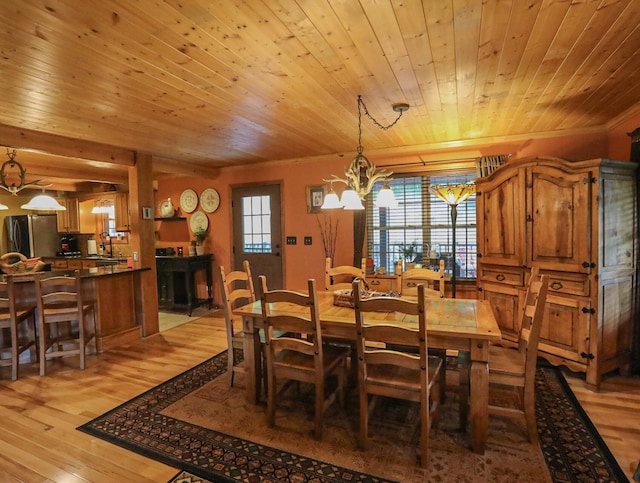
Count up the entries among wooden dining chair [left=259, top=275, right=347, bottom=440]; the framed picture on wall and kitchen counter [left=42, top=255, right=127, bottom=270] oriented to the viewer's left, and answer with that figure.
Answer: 0

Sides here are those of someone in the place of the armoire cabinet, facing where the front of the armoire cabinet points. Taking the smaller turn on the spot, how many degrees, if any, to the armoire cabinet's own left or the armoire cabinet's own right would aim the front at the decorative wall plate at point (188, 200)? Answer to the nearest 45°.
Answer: approximately 45° to the armoire cabinet's own right

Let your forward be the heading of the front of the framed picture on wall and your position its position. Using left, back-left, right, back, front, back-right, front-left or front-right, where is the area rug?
front

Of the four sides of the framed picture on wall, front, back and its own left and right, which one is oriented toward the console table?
right

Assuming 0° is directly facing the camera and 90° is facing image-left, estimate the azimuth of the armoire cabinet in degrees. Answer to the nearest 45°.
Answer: approximately 45°

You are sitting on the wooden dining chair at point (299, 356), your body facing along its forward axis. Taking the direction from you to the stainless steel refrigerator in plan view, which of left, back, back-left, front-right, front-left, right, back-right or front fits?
left

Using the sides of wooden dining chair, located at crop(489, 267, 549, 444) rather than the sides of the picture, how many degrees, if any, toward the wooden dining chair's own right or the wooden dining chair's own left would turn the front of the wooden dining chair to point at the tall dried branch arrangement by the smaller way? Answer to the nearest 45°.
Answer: approximately 45° to the wooden dining chair's own right

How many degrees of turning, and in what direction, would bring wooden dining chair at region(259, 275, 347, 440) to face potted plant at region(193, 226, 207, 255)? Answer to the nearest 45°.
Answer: approximately 90° to its left

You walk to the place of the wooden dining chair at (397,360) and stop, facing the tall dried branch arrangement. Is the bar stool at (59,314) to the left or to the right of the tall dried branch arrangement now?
left

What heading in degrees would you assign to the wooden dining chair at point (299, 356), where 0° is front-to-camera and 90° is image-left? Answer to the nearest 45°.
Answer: approximately 225°

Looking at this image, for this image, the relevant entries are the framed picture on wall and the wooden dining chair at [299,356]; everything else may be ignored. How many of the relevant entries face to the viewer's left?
0

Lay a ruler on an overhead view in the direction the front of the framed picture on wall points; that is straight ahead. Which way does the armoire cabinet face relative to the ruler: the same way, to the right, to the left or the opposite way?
to the right

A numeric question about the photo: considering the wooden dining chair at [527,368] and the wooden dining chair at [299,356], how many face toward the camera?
0

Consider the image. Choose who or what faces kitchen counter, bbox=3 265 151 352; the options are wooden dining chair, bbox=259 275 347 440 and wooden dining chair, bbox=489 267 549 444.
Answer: wooden dining chair, bbox=489 267 549 444

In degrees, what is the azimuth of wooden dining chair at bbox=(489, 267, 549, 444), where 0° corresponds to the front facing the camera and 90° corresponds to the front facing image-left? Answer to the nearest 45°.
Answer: approximately 90°

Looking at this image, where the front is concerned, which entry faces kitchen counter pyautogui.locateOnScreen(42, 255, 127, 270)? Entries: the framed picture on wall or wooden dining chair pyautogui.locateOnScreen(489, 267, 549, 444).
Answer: the wooden dining chair

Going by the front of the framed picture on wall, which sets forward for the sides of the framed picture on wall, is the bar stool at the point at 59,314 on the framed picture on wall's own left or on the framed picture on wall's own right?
on the framed picture on wall's own right

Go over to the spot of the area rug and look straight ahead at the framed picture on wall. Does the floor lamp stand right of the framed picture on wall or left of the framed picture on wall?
right

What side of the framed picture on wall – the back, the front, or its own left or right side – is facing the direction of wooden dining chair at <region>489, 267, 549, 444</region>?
front
